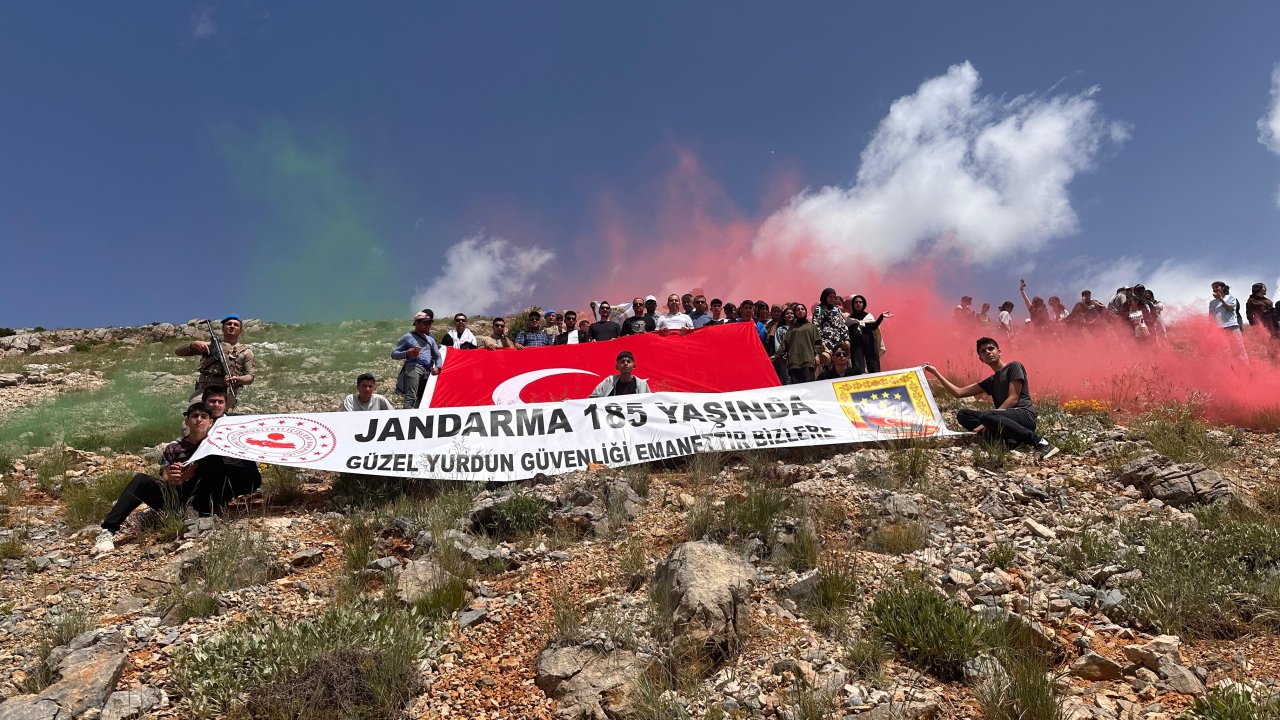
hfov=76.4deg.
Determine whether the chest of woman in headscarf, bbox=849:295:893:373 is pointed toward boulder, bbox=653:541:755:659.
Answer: yes

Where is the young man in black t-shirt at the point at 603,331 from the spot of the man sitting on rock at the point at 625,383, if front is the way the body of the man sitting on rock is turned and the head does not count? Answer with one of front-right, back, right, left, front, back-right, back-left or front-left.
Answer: back

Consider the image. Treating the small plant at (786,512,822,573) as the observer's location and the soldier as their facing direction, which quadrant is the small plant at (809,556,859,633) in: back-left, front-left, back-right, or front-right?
back-left

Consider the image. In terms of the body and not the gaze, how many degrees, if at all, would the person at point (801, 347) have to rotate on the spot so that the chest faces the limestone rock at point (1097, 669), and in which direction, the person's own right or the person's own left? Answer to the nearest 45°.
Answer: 0° — they already face it

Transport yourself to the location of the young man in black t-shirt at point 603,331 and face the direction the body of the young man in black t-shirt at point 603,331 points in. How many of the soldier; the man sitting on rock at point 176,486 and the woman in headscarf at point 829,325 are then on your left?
1
